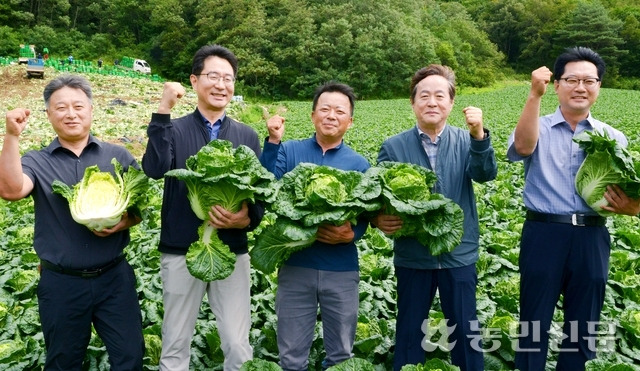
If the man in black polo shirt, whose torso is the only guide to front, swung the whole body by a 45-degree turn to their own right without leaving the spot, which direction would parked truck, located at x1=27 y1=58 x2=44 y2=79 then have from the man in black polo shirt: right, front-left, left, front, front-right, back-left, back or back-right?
back-right

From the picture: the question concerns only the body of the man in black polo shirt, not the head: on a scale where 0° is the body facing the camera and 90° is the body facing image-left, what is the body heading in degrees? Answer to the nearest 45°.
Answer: approximately 0°

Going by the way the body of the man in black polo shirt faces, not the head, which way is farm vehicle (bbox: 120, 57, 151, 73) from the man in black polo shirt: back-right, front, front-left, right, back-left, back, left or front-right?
back
